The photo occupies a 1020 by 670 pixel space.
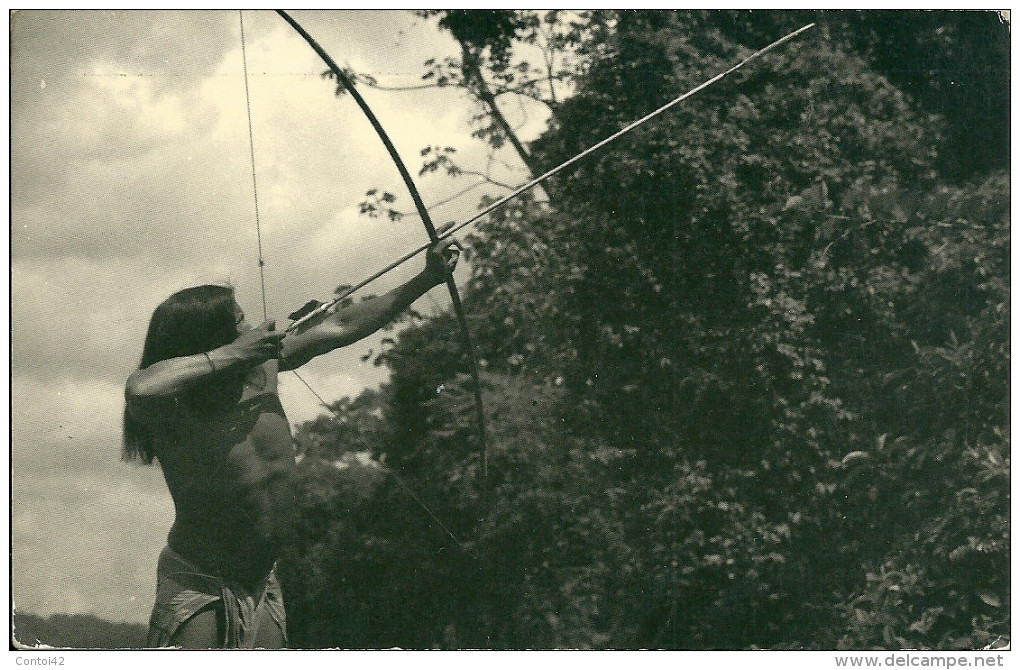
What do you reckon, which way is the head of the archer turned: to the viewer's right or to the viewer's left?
to the viewer's right
